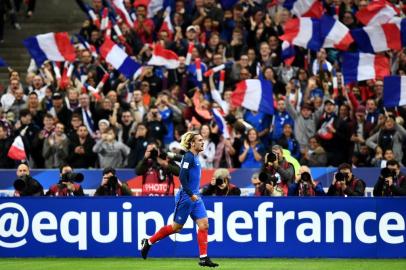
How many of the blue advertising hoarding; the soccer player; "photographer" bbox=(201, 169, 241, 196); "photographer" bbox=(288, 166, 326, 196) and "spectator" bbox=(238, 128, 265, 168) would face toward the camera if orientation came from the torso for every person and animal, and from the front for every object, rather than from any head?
4

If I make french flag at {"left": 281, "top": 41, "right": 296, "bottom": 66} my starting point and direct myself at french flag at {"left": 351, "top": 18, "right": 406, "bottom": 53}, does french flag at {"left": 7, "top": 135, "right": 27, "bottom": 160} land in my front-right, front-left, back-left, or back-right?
back-right

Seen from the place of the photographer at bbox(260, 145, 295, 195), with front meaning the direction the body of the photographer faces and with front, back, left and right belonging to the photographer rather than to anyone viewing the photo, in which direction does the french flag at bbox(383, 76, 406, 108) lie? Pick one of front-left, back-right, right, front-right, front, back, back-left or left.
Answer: back

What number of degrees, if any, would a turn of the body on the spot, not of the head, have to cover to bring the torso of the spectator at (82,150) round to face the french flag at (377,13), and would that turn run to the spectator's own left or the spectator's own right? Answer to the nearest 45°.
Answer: approximately 90° to the spectator's own left

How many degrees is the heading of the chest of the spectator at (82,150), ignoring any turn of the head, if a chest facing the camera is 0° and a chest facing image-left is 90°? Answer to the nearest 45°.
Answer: approximately 0°

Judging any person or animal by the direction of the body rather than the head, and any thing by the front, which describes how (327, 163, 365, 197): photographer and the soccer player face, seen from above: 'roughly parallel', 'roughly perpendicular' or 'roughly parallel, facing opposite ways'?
roughly perpendicular

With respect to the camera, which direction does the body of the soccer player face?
to the viewer's right

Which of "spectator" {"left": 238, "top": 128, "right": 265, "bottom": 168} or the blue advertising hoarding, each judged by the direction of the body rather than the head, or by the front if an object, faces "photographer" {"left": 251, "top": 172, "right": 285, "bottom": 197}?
the spectator

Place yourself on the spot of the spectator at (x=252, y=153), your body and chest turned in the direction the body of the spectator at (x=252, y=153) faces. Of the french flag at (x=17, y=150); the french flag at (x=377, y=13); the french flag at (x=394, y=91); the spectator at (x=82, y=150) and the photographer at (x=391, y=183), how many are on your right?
2

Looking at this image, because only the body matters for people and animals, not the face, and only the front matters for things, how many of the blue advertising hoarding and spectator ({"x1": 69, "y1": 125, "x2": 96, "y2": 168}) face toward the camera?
2

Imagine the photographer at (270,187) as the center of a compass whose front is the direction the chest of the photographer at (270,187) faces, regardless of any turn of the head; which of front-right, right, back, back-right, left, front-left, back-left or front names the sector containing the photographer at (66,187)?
front-right
